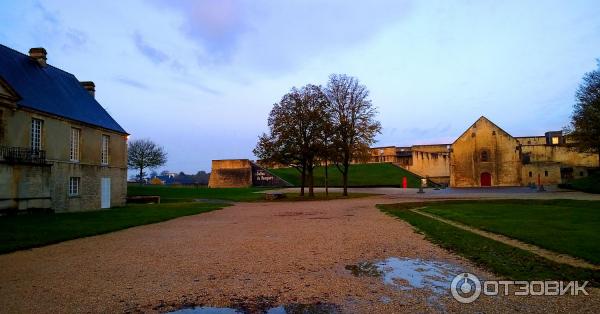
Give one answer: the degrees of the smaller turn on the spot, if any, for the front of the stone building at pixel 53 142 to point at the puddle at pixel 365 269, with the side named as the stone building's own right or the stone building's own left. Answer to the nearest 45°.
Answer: approximately 45° to the stone building's own right

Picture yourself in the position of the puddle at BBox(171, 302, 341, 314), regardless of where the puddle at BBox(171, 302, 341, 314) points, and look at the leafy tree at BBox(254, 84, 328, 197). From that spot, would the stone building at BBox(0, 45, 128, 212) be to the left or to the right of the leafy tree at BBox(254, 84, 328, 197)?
left

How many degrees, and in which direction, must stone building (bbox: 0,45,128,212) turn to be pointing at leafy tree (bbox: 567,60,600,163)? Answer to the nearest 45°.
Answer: approximately 45° to its left

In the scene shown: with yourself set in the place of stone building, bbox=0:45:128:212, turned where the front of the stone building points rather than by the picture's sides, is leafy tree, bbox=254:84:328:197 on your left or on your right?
on your left

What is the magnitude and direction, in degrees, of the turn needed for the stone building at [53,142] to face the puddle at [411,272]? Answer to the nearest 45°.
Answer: approximately 45° to its right

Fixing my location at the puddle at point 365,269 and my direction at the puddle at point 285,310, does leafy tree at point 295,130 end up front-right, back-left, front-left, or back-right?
back-right
